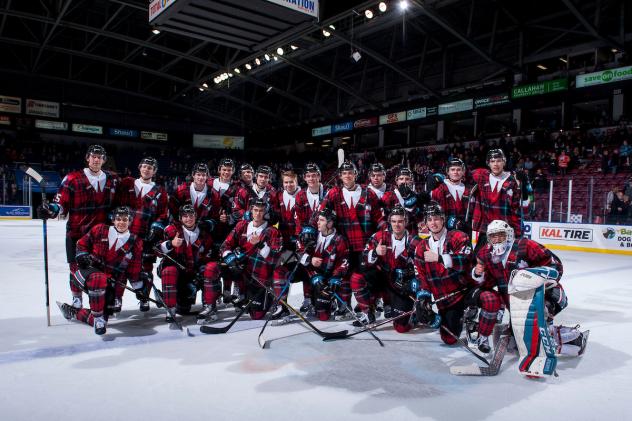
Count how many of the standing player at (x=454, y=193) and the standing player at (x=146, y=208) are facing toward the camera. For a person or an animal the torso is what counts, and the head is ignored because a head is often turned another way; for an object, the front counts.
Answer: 2

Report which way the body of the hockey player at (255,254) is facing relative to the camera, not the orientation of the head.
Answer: toward the camera

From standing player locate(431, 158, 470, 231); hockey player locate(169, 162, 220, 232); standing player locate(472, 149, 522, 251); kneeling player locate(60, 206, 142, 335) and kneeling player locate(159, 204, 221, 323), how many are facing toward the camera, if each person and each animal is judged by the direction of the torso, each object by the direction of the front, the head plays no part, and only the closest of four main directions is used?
5

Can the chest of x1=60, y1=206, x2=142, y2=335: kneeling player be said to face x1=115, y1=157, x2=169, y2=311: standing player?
no

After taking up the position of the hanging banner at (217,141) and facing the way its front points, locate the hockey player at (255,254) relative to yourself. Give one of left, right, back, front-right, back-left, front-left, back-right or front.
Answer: front

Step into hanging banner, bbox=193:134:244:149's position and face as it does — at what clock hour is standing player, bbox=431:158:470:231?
The standing player is roughly at 12 o'clock from the hanging banner.

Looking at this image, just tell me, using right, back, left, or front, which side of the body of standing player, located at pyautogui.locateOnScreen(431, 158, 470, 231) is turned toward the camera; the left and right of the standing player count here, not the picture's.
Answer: front

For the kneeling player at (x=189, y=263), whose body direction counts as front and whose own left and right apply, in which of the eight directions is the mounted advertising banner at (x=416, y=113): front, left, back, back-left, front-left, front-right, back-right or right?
back-left

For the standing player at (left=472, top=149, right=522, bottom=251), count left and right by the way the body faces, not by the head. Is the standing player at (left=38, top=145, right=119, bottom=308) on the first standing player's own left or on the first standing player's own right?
on the first standing player's own right

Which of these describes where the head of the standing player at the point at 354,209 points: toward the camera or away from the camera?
toward the camera

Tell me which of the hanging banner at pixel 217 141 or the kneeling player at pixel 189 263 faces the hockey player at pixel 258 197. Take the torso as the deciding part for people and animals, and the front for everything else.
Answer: the hanging banner

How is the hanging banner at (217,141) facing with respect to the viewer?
toward the camera

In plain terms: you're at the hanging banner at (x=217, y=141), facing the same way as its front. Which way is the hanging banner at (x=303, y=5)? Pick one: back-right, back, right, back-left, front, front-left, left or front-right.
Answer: front

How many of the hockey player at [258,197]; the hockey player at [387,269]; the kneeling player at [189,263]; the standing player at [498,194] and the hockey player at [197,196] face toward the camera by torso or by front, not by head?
5

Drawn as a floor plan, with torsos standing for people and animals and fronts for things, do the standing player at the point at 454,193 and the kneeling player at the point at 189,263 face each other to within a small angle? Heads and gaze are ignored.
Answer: no

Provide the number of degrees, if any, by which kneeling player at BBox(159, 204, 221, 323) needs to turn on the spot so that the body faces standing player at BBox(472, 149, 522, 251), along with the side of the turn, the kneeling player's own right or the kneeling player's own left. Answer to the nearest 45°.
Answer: approximately 90° to the kneeling player's own left

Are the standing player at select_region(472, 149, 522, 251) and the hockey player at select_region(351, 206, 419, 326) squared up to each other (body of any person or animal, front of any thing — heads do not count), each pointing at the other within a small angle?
no
